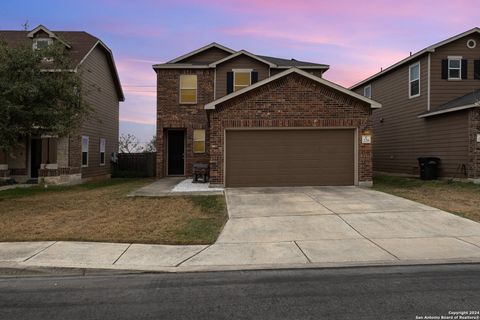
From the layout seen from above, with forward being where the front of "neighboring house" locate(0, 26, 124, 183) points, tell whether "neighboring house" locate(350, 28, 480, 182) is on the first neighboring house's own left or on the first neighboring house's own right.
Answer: on the first neighboring house's own left

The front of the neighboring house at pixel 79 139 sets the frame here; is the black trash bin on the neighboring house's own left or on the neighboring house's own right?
on the neighboring house's own left

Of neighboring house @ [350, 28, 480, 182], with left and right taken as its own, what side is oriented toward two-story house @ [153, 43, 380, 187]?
right

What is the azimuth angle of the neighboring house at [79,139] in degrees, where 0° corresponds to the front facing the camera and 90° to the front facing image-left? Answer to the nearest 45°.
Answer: approximately 45°

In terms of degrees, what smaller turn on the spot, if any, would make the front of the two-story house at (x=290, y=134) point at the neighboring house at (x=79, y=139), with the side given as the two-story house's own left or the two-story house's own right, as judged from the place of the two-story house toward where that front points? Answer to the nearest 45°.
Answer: approximately 135° to the two-story house's own right

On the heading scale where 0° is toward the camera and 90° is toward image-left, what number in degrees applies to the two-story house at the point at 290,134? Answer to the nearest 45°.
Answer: approximately 0°

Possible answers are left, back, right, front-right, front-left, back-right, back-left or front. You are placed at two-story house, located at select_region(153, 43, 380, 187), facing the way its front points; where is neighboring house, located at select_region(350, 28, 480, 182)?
back-left
